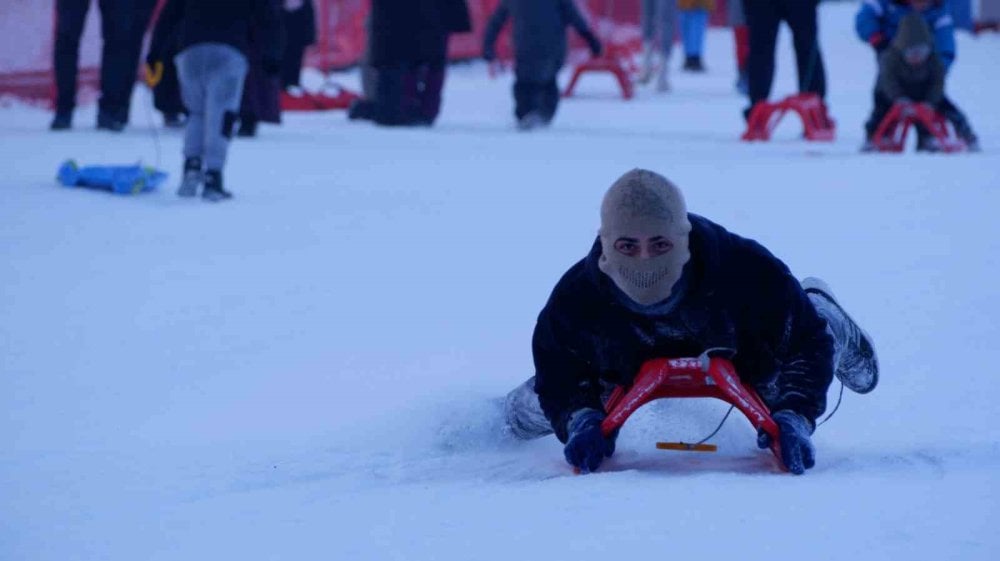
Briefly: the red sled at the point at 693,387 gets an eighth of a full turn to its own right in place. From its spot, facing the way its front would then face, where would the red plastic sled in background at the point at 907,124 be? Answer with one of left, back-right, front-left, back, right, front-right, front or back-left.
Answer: back-right

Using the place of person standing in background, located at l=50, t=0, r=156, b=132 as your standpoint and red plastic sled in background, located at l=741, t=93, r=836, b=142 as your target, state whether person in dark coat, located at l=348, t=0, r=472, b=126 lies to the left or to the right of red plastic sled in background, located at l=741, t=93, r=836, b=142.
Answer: left

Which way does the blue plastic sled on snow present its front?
to the viewer's right

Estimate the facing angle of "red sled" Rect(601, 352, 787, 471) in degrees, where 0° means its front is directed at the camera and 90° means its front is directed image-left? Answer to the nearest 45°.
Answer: approximately 0°
